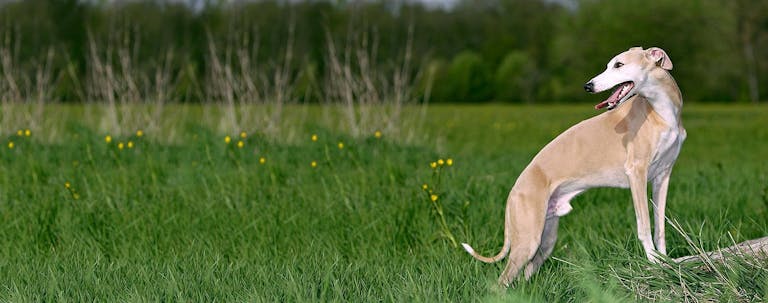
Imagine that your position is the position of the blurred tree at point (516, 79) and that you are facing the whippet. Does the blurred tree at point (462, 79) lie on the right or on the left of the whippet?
right

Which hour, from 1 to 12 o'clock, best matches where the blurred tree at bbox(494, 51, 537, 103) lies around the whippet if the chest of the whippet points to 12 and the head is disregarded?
The blurred tree is roughly at 9 o'clock from the whippet.

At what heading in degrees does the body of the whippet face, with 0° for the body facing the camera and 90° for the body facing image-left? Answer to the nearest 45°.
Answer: approximately 270°

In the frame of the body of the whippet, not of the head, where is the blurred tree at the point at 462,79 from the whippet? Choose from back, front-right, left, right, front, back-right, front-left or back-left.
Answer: left
